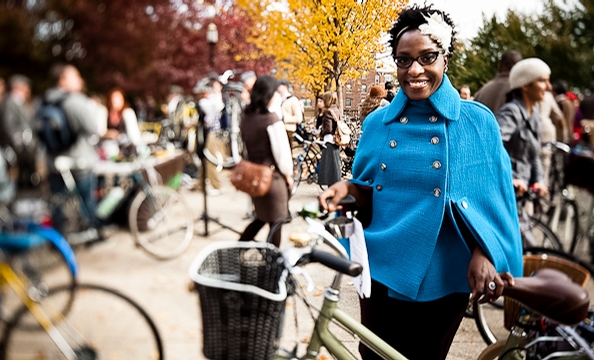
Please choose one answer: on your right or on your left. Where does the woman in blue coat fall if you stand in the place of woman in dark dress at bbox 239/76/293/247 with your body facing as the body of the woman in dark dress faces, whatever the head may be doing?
on your right

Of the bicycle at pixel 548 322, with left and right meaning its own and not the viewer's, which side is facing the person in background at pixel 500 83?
right

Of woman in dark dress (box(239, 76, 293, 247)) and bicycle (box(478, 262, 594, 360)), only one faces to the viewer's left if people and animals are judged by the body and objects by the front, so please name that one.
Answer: the bicycle

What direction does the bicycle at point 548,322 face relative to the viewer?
to the viewer's left

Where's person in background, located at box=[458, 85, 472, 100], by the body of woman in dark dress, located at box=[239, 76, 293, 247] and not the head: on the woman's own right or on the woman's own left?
on the woman's own right

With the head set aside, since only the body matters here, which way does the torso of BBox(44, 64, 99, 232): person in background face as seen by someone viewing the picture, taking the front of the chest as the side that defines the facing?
to the viewer's right

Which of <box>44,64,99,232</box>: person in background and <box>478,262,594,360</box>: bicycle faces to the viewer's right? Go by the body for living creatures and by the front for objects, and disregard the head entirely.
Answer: the person in background

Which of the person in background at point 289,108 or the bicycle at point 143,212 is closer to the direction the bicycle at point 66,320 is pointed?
the person in background

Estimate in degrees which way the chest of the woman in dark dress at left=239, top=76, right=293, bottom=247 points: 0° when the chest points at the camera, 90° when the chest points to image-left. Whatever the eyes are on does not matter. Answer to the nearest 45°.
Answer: approximately 225°

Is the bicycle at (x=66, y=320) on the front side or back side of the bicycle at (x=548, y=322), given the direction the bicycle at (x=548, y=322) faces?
on the front side

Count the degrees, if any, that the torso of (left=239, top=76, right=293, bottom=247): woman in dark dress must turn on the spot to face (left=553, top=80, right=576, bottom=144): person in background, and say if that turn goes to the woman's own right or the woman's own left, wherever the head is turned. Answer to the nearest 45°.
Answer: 0° — they already face them

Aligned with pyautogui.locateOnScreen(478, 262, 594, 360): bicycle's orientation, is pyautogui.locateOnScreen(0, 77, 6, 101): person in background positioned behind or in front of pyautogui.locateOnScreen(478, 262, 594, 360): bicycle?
in front

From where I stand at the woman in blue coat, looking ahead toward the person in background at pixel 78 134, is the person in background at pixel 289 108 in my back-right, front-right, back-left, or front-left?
front-right
